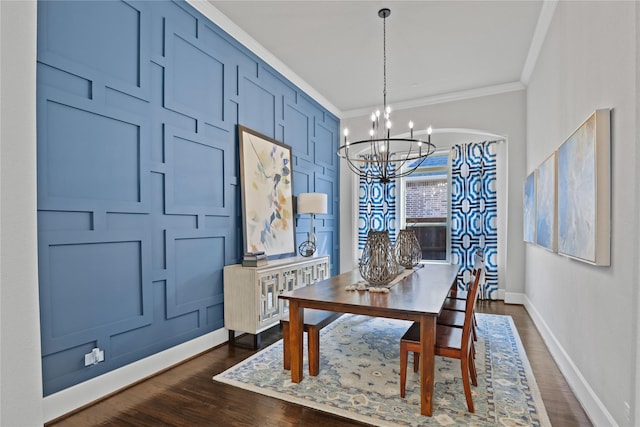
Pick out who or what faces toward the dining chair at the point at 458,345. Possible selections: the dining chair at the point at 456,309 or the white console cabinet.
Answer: the white console cabinet

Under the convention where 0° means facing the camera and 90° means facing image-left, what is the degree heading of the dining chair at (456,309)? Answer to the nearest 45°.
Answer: approximately 90°

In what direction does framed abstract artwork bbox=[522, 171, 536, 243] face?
to the viewer's left

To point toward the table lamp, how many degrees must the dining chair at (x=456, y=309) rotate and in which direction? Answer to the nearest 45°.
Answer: approximately 45° to its right

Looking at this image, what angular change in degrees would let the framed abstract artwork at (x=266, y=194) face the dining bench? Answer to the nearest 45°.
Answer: approximately 45° to its right

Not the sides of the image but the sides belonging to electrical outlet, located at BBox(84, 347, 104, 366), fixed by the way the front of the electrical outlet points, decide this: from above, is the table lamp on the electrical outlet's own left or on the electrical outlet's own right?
on the electrical outlet's own left

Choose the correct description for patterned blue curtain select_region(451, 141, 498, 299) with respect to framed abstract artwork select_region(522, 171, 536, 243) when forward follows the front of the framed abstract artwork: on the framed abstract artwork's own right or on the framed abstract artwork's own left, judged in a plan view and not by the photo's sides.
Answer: on the framed abstract artwork's own right

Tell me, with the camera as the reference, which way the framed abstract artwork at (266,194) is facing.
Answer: facing the viewer and to the right of the viewer

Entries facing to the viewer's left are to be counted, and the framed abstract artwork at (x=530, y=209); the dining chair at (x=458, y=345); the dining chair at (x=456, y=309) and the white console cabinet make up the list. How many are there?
3

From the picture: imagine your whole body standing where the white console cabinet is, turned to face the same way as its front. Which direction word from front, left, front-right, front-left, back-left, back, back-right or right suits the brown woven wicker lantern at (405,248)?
front-left

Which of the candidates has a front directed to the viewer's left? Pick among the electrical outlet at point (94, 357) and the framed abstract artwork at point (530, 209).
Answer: the framed abstract artwork

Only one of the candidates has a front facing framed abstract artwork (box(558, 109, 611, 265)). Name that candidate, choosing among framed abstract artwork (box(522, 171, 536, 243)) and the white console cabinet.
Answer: the white console cabinet
